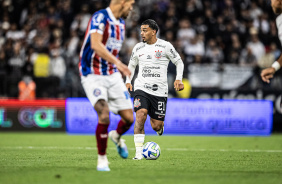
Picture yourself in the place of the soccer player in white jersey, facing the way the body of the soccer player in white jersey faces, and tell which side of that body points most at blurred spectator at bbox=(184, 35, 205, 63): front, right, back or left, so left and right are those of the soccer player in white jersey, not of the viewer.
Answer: back

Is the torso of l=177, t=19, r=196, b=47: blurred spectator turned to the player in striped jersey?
yes

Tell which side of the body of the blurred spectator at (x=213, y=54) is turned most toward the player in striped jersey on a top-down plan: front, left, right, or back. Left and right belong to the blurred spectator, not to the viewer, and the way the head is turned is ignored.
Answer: front

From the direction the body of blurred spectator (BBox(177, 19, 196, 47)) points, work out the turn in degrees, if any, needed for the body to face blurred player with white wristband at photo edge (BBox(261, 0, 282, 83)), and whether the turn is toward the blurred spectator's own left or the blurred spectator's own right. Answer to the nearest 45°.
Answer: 0° — they already face them

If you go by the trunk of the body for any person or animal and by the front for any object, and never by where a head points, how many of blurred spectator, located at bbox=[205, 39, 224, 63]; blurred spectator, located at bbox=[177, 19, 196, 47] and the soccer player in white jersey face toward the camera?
3

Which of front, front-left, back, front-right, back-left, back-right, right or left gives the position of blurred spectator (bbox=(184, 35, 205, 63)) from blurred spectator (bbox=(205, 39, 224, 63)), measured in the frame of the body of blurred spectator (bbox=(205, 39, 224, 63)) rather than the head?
right

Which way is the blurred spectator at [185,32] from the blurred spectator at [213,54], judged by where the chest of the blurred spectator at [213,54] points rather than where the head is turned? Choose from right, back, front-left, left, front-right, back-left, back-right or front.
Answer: back-right

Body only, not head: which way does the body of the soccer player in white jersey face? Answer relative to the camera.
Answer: toward the camera

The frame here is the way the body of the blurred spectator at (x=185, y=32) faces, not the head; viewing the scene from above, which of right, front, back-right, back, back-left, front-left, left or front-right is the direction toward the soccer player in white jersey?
front

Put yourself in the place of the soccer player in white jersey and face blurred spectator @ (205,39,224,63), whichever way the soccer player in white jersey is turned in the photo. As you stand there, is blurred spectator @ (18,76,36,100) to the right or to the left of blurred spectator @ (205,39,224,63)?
left

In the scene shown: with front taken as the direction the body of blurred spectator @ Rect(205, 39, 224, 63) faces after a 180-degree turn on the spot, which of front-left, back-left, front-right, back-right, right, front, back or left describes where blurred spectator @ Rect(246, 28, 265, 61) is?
right

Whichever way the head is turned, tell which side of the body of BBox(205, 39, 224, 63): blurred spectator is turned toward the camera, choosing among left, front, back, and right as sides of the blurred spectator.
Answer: front

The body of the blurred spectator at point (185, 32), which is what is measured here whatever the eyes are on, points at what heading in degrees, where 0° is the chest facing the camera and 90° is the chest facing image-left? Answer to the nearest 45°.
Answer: approximately 0°

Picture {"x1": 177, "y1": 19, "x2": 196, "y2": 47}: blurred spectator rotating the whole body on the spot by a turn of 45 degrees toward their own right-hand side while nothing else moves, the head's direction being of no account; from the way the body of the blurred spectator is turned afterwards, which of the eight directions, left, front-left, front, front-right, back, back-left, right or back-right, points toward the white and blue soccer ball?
front-left

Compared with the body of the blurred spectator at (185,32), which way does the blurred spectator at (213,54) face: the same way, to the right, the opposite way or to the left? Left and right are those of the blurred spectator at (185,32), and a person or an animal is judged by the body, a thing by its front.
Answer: the same way
